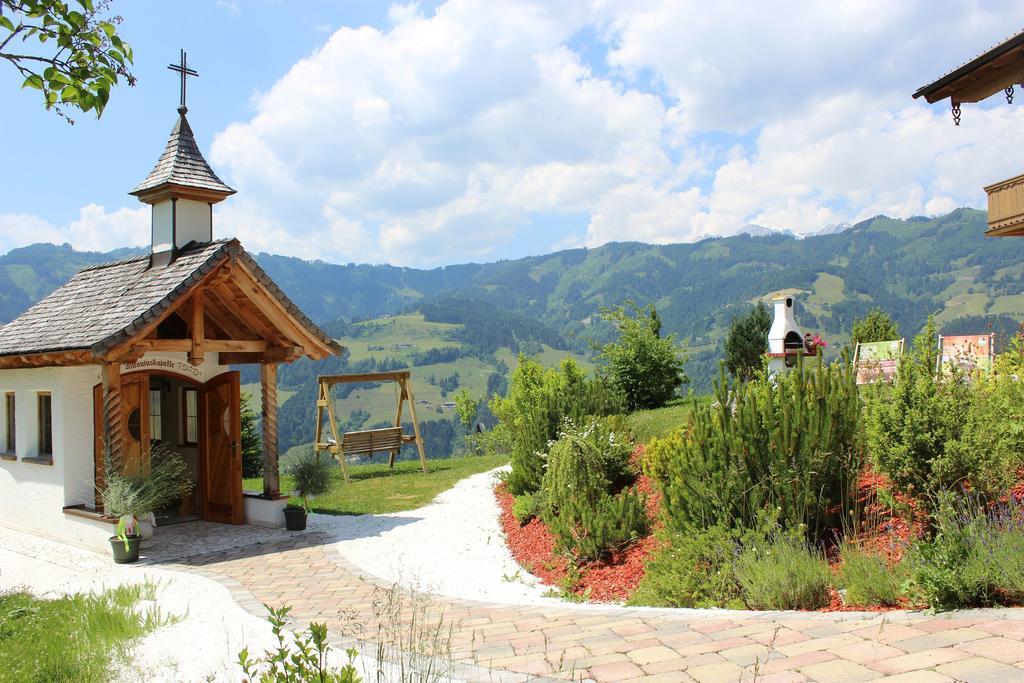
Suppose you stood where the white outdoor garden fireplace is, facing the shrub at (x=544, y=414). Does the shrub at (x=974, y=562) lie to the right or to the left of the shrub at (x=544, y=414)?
left

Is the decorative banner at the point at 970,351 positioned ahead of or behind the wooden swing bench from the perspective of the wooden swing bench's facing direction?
behind

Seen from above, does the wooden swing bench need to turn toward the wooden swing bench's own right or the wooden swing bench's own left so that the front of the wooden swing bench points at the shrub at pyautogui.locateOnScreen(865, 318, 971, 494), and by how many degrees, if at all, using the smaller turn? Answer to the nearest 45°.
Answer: approximately 135° to the wooden swing bench's own left
